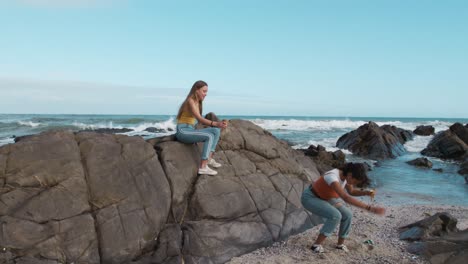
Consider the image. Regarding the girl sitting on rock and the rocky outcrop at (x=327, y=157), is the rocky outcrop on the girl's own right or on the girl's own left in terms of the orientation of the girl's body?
on the girl's own left

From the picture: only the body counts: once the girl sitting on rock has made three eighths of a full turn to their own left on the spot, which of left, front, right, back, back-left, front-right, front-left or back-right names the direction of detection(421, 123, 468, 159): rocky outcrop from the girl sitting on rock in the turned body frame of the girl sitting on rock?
right

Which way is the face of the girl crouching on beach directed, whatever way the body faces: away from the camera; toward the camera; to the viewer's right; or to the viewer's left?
to the viewer's right

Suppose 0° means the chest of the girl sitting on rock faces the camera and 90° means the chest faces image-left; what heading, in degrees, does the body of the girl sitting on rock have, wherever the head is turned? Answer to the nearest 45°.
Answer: approximately 270°

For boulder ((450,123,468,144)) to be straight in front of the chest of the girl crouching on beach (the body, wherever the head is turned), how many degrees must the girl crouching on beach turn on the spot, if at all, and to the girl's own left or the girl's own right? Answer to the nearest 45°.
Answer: approximately 90° to the girl's own left

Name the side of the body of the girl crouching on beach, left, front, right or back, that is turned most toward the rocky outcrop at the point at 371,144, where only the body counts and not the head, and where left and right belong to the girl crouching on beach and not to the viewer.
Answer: left

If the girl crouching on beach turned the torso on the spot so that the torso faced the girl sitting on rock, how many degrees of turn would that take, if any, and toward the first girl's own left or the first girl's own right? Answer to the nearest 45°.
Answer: approximately 180°

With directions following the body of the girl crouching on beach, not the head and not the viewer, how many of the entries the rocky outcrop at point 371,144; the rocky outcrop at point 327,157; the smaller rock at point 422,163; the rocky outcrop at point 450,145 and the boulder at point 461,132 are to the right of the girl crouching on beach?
0

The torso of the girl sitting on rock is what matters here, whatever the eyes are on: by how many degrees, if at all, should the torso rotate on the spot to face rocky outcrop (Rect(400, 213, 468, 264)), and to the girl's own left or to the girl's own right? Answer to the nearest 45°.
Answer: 0° — they already face it

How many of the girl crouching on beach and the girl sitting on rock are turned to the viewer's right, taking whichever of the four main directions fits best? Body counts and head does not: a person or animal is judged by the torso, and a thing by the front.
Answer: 2

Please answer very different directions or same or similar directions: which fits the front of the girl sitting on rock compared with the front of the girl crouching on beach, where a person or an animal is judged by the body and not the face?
same or similar directions

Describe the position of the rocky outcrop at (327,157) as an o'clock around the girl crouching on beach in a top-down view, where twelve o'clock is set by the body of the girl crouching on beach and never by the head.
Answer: The rocky outcrop is roughly at 9 o'clock from the girl crouching on beach.

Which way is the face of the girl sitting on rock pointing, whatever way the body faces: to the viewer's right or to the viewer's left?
to the viewer's right

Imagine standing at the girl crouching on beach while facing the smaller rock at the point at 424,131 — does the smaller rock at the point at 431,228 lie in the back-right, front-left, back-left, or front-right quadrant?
front-right

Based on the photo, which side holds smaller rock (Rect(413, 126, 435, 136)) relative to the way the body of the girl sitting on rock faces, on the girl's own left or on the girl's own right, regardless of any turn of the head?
on the girl's own left

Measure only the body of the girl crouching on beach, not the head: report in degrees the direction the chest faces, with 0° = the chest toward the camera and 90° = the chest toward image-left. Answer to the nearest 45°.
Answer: approximately 270°

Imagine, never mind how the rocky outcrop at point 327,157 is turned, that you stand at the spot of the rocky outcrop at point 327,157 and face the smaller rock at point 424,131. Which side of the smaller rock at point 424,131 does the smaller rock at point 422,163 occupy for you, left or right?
right

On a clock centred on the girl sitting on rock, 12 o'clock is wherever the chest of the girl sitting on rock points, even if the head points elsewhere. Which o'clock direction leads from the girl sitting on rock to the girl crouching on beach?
The girl crouching on beach is roughly at 1 o'clock from the girl sitting on rock.
